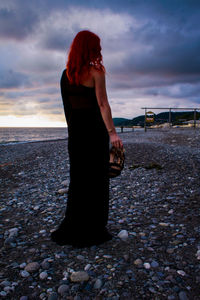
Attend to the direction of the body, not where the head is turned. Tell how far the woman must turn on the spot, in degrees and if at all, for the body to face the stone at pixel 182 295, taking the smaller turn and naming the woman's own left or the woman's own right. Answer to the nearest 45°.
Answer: approximately 90° to the woman's own right

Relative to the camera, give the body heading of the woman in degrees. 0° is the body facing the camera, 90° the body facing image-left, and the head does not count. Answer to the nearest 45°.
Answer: approximately 225°
